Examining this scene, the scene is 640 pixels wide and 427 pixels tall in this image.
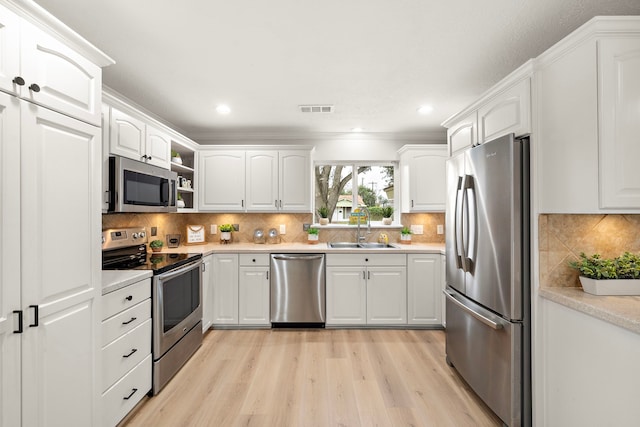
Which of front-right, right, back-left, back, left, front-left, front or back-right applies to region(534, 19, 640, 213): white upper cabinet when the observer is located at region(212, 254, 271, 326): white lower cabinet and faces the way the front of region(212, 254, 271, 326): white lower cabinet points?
front-left

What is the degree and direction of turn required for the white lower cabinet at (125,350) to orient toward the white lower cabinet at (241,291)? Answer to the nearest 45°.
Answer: approximately 90° to its left

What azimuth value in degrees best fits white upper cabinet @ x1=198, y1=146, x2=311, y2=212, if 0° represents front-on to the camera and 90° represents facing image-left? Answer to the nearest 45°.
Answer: approximately 0°

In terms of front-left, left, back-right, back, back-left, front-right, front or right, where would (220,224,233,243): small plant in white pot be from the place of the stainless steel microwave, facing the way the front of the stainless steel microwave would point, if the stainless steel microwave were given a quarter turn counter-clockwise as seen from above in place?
front

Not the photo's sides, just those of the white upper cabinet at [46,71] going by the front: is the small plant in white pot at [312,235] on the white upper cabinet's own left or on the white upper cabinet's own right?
on the white upper cabinet's own left

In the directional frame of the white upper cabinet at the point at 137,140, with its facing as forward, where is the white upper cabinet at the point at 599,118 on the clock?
the white upper cabinet at the point at 599,118 is roughly at 12 o'clock from the white upper cabinet at the point at 137,140.

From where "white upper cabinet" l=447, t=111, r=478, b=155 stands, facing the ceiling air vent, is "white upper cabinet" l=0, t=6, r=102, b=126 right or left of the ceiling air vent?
left
